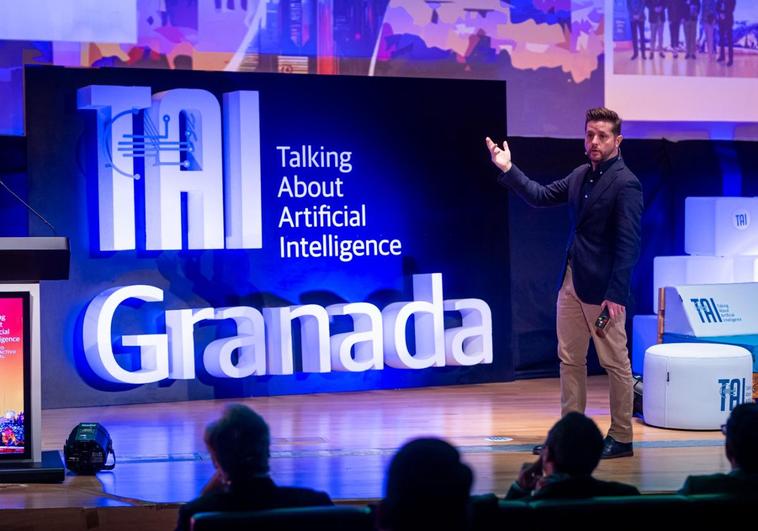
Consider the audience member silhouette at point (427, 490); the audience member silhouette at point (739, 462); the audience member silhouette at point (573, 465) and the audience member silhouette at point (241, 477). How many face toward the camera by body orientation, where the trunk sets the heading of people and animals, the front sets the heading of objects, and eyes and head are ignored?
0

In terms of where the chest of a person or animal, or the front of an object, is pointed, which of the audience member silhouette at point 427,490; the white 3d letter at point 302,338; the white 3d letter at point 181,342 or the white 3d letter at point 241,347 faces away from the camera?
the audience member silhouette

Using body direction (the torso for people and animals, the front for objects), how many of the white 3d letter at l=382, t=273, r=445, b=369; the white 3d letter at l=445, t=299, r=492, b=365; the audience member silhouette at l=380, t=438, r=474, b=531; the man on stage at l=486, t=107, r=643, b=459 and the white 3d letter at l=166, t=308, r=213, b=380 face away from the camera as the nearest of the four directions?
1

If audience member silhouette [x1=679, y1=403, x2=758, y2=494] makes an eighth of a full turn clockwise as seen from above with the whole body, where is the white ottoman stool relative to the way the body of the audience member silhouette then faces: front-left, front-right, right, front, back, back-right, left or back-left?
front

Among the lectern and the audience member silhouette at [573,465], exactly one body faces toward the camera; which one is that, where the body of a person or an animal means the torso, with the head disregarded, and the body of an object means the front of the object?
the lectern

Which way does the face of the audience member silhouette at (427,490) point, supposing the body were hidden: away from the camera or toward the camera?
away from the camera

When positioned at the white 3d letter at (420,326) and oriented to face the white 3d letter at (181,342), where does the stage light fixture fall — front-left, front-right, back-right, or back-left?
front-left

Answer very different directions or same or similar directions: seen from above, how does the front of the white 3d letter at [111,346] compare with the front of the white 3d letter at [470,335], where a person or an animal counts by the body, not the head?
same or similar directions

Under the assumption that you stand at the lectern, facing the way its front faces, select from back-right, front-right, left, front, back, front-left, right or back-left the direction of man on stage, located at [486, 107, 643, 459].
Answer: left

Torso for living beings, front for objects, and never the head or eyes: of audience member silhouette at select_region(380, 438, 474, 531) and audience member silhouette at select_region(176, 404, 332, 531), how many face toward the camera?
0

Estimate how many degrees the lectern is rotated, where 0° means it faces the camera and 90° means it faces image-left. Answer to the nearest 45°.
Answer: approximately 0°

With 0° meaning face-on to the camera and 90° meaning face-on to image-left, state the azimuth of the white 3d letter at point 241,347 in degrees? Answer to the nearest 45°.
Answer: approximately 315°

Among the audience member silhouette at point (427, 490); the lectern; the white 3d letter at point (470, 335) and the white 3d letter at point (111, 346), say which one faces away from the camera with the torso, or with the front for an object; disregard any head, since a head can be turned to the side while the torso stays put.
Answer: the audience member silhouette

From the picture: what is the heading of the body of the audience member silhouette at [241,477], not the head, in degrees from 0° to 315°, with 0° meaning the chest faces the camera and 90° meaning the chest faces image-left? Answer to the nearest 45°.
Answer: approximately 135°
